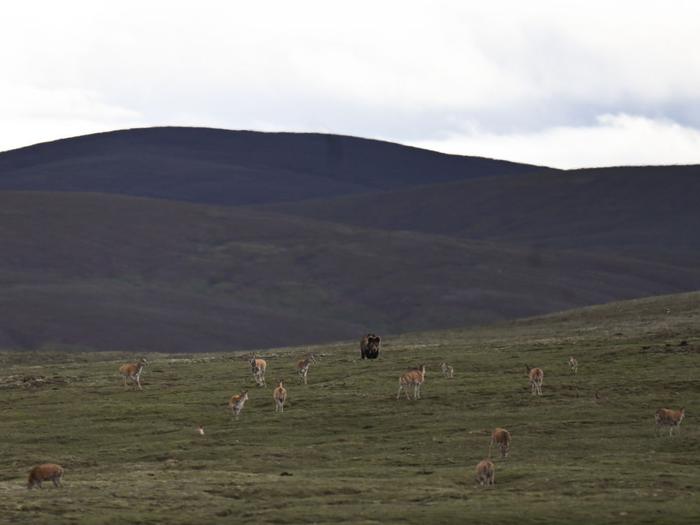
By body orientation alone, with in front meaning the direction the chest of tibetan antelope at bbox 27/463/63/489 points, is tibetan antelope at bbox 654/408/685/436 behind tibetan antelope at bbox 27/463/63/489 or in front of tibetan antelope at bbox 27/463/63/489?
behind

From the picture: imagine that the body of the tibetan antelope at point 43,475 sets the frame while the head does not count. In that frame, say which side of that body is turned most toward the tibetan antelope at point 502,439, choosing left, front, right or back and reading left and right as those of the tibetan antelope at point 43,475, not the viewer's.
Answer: back

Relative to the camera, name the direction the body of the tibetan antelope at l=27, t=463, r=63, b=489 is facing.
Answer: to the viewer's left

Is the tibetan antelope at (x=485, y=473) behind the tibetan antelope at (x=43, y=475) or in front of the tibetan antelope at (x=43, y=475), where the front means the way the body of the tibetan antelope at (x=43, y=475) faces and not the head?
behind
